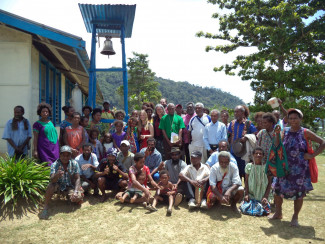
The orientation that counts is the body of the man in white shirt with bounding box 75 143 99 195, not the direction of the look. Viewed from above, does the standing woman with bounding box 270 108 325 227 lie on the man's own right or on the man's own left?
on the man's own left

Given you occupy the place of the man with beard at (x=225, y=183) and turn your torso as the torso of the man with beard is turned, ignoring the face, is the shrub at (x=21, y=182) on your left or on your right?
on your right

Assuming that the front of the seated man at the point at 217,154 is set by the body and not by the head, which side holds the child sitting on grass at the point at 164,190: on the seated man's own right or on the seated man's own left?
on the seated man's own right

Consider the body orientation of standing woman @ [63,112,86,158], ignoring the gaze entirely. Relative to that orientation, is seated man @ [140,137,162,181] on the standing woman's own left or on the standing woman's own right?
on the standing woman's own left

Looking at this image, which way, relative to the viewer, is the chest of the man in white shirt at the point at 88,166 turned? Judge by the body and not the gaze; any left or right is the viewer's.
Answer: facing the viewer

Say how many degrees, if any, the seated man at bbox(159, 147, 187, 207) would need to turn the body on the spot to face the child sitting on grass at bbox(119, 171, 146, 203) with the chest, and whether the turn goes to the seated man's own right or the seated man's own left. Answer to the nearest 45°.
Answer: approximately 45° to the seated man's own right

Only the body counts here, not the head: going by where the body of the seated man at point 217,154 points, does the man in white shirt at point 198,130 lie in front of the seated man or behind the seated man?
behind

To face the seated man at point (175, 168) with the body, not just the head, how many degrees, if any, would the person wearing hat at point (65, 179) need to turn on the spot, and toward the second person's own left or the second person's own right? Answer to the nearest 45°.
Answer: approximately 90° to the second person's own left

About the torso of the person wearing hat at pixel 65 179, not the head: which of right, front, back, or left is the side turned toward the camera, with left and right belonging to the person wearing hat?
front

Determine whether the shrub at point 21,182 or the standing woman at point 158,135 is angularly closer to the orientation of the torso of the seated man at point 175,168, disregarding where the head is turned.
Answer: the shrub

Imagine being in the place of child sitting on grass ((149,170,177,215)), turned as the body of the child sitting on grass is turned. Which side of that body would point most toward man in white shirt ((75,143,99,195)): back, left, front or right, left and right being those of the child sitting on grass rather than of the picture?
right

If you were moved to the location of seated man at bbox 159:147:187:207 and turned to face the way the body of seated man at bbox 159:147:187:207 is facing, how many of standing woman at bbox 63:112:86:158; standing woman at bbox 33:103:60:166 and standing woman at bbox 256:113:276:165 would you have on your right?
2

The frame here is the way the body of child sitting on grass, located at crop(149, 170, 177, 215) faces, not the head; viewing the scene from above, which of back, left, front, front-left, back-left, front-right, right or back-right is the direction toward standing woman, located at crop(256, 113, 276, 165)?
left

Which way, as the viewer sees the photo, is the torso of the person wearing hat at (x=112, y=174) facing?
toward the camera

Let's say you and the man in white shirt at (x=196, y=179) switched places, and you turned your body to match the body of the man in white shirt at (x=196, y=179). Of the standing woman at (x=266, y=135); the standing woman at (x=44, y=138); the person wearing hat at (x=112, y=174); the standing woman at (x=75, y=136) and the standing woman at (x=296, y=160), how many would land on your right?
3
